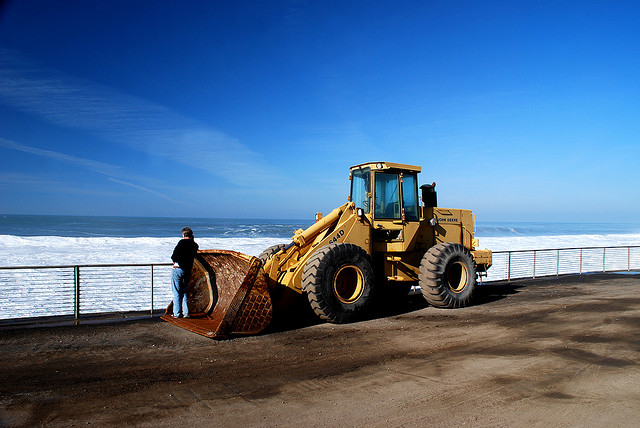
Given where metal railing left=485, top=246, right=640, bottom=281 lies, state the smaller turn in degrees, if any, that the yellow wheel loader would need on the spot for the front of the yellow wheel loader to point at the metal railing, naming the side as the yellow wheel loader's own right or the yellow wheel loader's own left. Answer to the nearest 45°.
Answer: approximately 180°

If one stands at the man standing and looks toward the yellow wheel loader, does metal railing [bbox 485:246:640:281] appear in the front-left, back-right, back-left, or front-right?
front-left

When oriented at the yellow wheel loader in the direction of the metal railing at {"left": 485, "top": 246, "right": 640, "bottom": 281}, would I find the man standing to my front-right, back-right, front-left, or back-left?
back-left

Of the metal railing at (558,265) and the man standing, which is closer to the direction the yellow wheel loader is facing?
the man standing

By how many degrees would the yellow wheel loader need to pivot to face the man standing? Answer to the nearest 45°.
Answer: approximately 45° to its right
